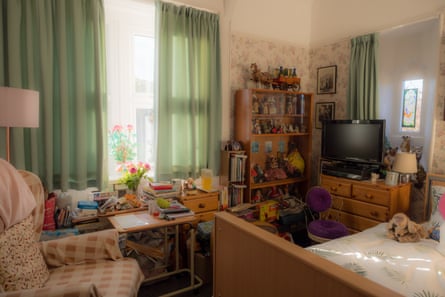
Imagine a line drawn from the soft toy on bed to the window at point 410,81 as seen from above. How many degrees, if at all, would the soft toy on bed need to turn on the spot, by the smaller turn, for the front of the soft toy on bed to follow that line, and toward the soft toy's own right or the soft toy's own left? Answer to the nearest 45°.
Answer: approximately 135° to the soft toy's own right

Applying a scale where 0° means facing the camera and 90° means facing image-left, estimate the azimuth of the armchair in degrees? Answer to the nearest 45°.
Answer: approximately 270°

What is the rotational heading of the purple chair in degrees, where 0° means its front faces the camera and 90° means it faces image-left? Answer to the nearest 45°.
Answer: approximately 315°

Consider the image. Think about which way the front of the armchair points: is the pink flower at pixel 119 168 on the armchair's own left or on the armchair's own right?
on the armchair's own left

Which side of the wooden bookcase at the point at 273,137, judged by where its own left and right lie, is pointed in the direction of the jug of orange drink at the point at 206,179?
right

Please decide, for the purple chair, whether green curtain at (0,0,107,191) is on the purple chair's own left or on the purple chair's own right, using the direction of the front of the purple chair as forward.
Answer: on the purple chair's own right

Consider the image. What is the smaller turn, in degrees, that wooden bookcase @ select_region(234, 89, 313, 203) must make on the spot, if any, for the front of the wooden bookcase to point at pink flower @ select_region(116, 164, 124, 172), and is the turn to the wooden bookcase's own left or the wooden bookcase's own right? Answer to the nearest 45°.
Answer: approximately 90° to the wooden bookcase's own right
